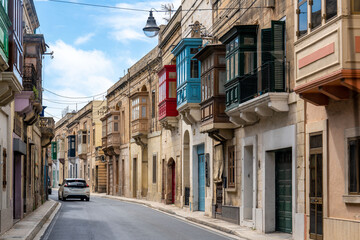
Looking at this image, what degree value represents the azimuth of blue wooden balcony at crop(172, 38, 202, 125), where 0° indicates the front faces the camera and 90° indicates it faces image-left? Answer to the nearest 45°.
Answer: approximately 45°

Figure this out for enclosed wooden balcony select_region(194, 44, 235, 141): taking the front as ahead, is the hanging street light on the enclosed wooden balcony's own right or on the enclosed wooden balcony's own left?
on the enclosed wooden balcony's own right

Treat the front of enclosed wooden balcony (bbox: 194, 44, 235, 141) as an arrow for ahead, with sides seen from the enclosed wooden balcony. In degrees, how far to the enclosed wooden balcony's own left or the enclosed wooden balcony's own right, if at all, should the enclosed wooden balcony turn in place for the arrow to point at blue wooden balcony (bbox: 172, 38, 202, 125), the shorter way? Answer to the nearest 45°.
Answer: approximately 135° to the enclosed wooden balcony's own right

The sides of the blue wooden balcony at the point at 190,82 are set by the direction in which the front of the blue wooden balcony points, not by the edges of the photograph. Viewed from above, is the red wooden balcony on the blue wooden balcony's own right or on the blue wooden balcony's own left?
on the blue wooden balcony's own right

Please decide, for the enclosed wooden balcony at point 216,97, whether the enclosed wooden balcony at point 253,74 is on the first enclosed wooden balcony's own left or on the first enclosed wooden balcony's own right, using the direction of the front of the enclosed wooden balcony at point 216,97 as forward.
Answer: on the first enclosed wooden balcony's own left

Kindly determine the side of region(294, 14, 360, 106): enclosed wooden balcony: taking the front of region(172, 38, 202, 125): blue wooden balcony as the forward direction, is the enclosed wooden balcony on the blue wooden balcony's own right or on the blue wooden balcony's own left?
on the blue wooden balcony's own left

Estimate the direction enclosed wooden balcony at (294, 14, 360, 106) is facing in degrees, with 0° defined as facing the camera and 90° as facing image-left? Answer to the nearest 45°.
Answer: approximately 45°

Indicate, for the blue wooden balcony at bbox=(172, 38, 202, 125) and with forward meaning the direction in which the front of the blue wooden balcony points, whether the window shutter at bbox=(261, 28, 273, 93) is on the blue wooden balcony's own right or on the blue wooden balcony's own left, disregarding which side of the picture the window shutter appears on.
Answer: on the blue wooden balcony's own left

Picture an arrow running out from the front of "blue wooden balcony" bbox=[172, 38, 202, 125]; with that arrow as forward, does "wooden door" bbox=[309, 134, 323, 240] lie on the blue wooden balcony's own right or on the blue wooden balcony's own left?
on the blue wooden balcony's own left

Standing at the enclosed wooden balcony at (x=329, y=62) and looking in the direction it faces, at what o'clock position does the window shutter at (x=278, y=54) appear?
The window shutter is roughly at 4 o'clock from the enclosed wooden balcony.

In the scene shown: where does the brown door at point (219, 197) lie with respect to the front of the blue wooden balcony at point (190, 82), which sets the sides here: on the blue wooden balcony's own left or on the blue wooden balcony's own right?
on the blue wooden balcony's own left
